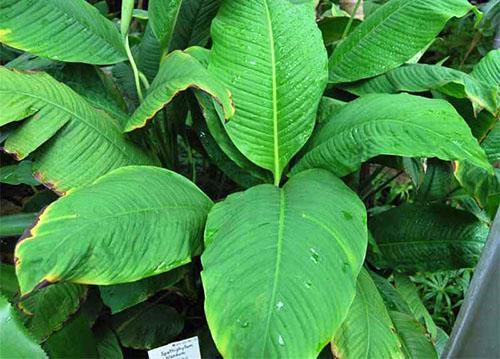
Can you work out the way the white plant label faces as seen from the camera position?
facing the viewer
